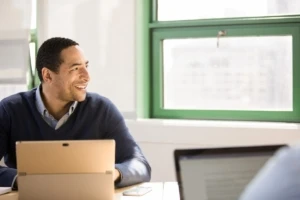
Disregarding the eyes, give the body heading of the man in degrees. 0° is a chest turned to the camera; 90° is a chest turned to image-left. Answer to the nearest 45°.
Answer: approximately 0°

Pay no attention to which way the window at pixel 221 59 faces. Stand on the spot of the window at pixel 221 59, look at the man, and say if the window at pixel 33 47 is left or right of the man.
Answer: right

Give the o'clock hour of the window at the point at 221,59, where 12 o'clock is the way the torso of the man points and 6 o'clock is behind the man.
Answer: The window is roughly at 8 o'clock from the man.

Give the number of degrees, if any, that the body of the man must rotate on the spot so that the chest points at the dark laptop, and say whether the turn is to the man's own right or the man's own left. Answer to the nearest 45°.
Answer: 0° — they already face it

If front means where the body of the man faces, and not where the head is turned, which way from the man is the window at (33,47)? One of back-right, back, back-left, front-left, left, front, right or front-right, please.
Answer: back

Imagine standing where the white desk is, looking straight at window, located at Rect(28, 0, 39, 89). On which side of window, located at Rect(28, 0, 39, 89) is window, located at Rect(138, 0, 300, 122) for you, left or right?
right
